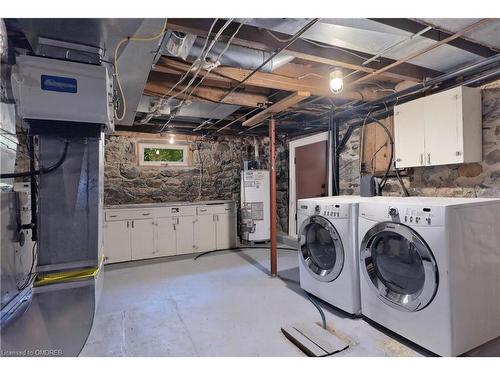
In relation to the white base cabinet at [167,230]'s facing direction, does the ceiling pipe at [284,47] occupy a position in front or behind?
in front

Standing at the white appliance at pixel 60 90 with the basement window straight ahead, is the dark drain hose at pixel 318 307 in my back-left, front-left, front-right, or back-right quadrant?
front-right

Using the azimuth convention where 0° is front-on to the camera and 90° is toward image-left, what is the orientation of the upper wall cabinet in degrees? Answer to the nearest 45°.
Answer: approximately 45°

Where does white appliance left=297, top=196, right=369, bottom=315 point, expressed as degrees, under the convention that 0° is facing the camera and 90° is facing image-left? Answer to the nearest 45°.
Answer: approximately 45°

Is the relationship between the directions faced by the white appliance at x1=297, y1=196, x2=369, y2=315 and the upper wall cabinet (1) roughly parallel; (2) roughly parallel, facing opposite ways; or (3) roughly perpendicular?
roughly parallel

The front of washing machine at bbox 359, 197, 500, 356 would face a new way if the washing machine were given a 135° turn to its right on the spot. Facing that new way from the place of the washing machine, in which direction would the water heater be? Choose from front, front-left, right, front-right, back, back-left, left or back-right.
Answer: front-left

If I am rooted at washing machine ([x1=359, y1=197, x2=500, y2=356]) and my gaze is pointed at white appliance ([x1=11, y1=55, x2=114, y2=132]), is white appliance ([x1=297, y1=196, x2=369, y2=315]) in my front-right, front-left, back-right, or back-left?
front-right

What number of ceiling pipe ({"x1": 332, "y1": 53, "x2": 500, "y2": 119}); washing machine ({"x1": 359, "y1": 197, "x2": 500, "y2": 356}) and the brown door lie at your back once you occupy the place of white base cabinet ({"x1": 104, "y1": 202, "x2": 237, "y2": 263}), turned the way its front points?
0

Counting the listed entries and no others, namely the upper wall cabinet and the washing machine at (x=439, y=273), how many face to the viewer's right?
0

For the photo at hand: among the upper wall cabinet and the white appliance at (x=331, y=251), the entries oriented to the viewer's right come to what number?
0

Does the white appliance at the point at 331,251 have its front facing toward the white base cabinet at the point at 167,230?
no

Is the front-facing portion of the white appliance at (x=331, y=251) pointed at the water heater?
no

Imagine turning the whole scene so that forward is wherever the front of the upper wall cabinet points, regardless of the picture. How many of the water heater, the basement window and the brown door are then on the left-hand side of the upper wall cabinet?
0

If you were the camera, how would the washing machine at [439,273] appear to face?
facing the viewer and to the left of the viewer

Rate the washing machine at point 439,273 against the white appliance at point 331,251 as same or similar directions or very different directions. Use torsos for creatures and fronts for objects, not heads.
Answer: same or similar directions

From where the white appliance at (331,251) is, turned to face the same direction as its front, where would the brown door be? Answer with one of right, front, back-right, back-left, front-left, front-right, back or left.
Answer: back-right

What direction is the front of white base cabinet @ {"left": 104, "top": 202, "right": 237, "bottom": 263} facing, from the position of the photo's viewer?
facing the viewer and to the right of the viewer
